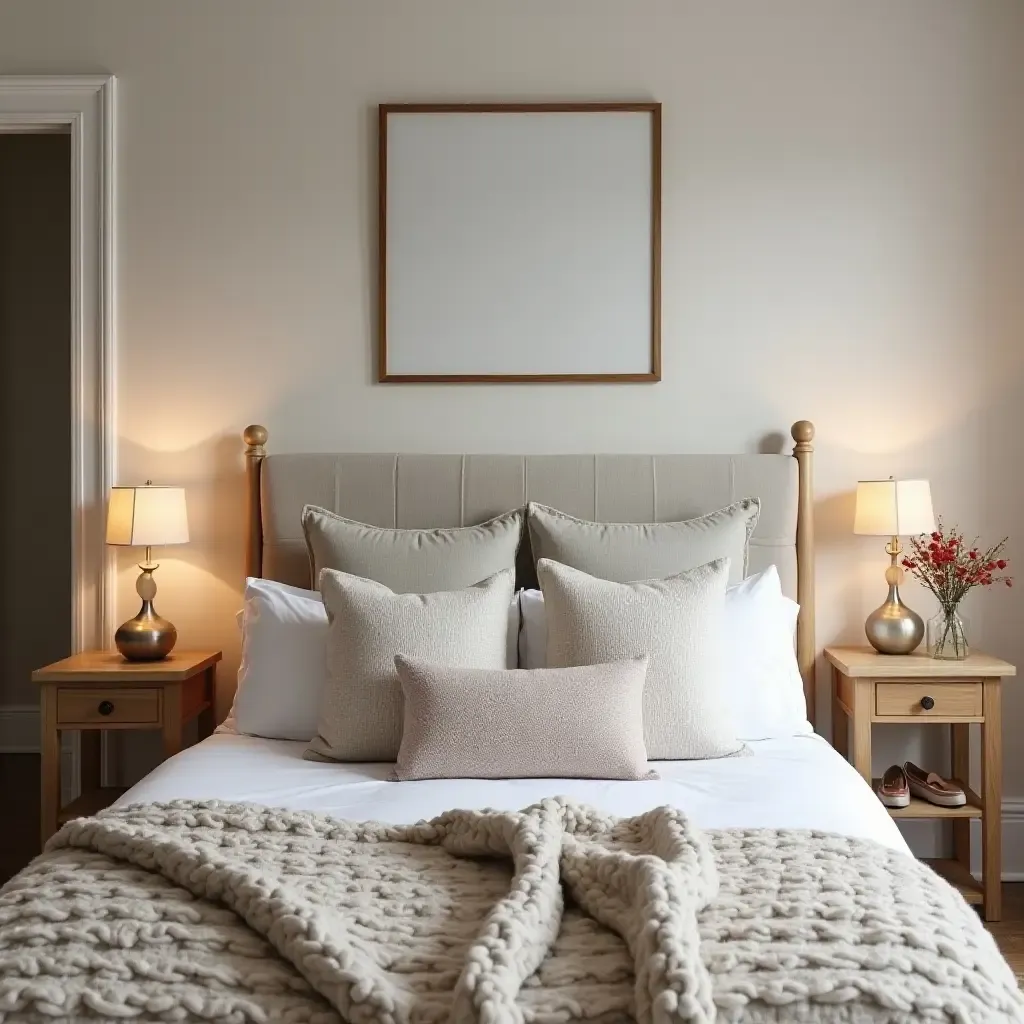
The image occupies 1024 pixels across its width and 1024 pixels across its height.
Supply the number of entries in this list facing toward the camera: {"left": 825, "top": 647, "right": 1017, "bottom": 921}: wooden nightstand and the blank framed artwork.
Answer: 2

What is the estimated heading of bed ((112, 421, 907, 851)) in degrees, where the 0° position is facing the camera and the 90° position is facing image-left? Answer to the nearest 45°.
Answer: approximately 0°

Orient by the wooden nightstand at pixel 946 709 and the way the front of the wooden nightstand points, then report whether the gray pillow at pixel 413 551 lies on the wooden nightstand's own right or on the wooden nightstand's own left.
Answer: on the wooden nightstand's own right

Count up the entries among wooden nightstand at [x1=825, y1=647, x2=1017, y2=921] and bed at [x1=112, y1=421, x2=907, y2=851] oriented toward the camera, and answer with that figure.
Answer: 2

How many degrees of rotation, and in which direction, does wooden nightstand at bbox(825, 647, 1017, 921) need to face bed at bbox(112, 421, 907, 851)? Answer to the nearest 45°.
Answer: approximately 90° to its right

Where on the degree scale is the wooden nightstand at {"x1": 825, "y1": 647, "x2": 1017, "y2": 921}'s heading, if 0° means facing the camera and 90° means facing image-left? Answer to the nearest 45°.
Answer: approximately 0°

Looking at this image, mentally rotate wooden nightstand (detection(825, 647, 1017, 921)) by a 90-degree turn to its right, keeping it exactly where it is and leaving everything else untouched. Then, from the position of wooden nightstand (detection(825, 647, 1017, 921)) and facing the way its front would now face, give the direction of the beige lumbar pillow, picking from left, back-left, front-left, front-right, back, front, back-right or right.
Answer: front-left

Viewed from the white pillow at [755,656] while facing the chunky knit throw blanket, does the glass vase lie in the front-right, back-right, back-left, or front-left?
back-left

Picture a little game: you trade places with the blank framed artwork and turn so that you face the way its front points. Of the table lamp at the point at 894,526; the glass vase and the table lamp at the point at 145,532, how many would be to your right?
1

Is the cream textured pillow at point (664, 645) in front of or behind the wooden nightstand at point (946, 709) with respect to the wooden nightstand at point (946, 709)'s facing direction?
in front
